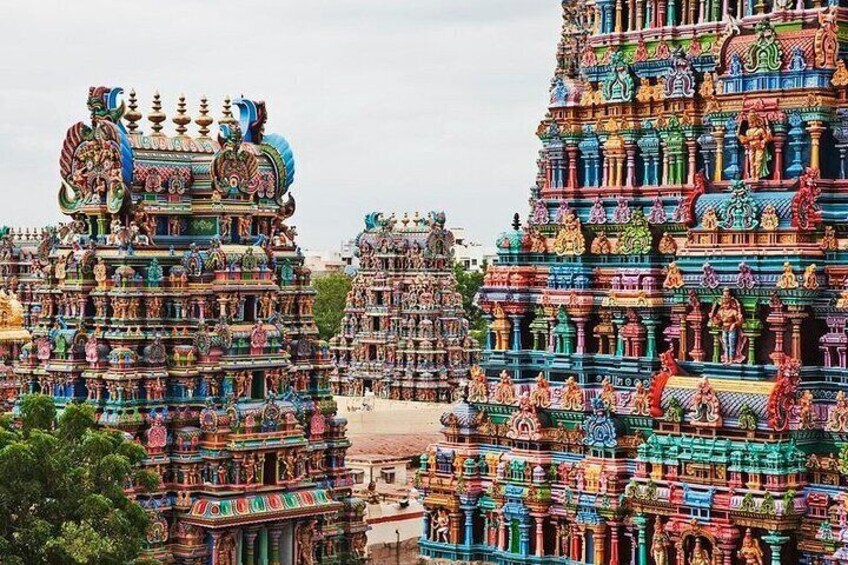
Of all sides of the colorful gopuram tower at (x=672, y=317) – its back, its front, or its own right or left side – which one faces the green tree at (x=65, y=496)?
right

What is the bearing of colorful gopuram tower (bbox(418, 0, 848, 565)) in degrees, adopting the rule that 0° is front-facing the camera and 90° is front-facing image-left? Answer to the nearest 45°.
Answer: approximately 0°

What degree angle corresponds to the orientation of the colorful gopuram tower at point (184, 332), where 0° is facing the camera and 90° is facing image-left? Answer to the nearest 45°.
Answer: approximately 315°

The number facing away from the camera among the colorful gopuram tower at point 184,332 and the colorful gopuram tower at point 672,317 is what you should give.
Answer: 0

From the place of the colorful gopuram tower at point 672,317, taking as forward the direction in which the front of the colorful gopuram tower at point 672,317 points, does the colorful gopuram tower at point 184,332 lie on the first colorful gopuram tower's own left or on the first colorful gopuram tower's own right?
on the first colorful gopuram tower's own right
